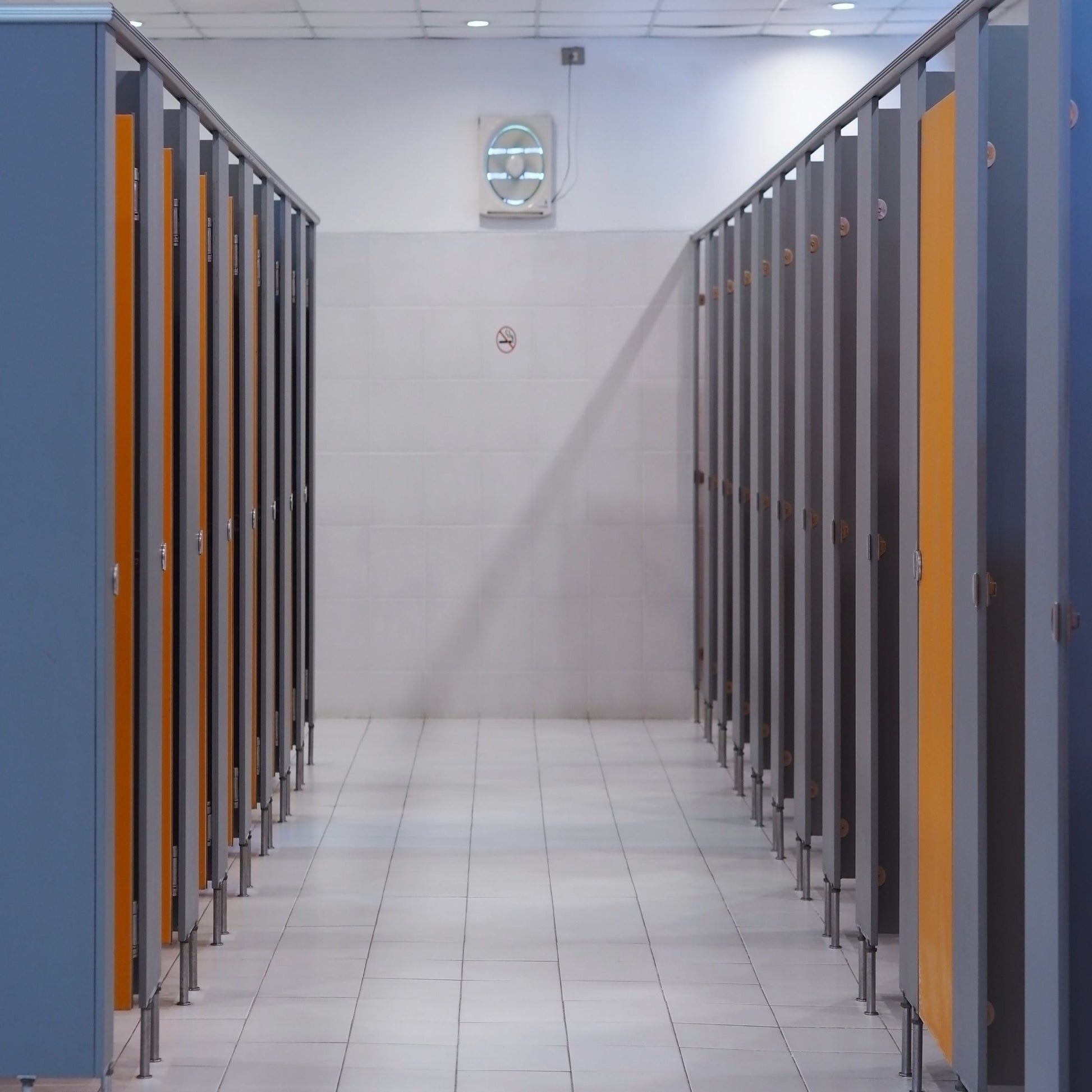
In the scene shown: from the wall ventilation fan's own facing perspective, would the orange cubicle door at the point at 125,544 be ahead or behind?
ahead

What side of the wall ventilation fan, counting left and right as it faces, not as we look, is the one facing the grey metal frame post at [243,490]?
front

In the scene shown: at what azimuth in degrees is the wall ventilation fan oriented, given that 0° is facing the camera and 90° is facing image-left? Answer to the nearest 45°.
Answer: approximately 0°

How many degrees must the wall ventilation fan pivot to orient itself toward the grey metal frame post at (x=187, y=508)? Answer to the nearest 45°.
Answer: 0° — it already faces it

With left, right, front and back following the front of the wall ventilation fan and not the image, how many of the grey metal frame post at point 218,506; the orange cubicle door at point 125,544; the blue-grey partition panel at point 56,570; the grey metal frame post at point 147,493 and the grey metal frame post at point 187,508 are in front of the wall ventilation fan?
5

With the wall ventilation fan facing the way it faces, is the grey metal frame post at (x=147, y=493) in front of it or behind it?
in front
